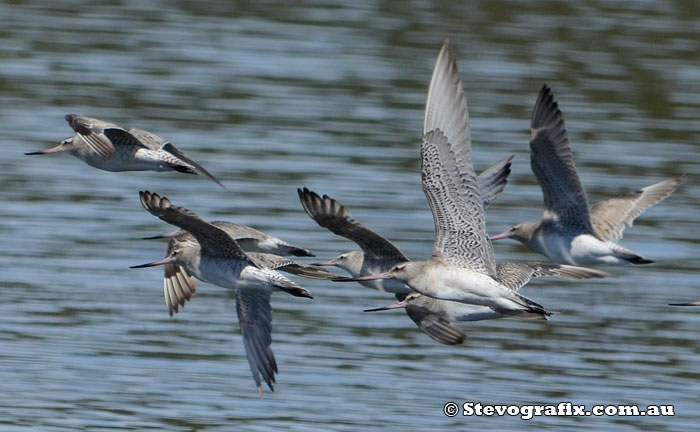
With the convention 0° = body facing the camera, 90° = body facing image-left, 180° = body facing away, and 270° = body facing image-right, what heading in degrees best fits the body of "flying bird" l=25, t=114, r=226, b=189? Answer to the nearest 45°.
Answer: approximately 90°

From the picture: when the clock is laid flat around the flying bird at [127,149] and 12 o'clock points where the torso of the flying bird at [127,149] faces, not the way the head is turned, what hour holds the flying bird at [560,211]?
the flying bird at [560,211] is roughly at 6 o'clock from the flying bird at [127,149].

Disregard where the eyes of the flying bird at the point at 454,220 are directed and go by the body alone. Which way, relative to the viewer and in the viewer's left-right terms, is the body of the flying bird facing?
facing to the left of the viewer

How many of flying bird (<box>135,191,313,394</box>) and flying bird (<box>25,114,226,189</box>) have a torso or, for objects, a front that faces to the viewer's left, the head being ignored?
2

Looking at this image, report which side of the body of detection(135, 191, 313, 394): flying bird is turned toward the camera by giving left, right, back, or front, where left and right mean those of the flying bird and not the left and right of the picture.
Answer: left

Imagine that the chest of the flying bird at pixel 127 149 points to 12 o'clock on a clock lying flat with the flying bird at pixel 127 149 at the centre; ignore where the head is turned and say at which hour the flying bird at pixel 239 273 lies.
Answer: the flying bird at pixel 239 273 is roughly at 8 o'clock from the flying bird at pixel 127 149.

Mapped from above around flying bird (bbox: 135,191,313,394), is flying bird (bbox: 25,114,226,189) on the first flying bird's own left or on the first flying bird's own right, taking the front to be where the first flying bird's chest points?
on the first flying bird's own right

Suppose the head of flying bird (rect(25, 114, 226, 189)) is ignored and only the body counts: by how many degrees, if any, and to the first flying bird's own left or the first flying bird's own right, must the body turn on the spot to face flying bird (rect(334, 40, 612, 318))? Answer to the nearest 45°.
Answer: approximately 135° to the first flying bird's own left

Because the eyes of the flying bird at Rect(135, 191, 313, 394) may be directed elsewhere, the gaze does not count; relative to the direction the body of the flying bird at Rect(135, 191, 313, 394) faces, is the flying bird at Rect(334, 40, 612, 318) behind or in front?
behind

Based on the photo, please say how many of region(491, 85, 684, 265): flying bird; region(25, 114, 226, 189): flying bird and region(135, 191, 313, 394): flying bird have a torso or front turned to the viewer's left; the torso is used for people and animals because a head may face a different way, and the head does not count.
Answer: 3

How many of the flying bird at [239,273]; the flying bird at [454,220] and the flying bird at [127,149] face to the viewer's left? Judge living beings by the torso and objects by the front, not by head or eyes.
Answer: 3

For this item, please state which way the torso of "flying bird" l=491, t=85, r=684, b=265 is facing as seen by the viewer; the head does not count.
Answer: to the viewer's left
